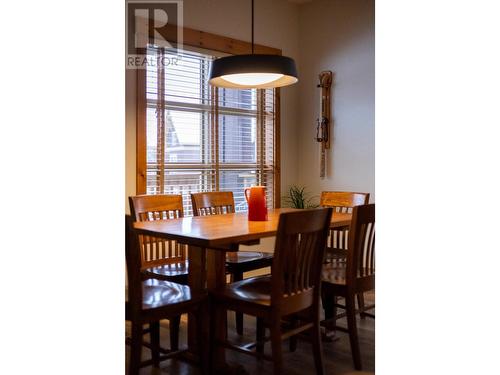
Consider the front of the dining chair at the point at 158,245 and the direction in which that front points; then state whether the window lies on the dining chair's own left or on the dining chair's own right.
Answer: on the dining chair's own left

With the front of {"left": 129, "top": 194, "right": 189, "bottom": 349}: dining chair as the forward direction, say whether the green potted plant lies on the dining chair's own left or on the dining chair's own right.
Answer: on the dining chair's own left

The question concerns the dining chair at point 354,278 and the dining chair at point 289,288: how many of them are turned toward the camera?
0

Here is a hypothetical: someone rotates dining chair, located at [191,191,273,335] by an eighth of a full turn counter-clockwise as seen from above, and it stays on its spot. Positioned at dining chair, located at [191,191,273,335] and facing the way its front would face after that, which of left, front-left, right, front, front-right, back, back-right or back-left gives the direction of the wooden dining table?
right

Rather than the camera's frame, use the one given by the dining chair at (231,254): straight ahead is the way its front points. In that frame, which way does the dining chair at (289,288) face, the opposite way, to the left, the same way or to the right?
the opposite way

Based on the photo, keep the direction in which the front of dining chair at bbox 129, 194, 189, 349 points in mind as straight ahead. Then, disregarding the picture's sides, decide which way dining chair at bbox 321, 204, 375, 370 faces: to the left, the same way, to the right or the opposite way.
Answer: the opposite way

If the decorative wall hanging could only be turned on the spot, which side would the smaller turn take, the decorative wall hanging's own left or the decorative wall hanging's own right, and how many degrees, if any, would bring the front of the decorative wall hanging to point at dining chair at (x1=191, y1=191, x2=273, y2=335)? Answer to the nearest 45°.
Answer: approximately 45° to the decorative wall hanging's own left

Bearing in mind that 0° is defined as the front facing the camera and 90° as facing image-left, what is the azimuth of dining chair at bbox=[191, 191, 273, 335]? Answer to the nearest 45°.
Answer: approximately 315°

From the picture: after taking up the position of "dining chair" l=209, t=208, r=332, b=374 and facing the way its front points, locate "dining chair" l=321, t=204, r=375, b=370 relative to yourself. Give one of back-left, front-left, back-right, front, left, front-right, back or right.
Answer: right

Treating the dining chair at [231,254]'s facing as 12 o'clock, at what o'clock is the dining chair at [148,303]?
the dining chair at [148,303] is roughly at 2 o'clock from the dining chair at [231,254].

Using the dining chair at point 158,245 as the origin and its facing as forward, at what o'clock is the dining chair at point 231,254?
the dining chair at point 231,254 is roughly at 10 o'clock from the dining chair at point 158,245.

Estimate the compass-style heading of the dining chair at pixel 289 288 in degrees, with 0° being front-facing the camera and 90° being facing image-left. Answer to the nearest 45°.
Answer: approximately 135°

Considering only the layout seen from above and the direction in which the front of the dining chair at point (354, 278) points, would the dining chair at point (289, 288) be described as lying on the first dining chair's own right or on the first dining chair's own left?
on the first dining chair's own left

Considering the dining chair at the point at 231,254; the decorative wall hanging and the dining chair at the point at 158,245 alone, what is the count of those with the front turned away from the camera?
0

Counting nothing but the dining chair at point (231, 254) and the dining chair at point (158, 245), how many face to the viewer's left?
0

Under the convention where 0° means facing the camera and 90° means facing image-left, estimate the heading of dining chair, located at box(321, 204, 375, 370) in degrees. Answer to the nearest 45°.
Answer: approximately 135°

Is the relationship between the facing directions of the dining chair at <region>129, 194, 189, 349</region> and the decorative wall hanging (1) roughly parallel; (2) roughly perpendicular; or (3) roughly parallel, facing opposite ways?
roughly perpendicular

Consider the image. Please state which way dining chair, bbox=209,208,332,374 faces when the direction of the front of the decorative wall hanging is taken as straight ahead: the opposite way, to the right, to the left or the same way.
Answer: to the right
